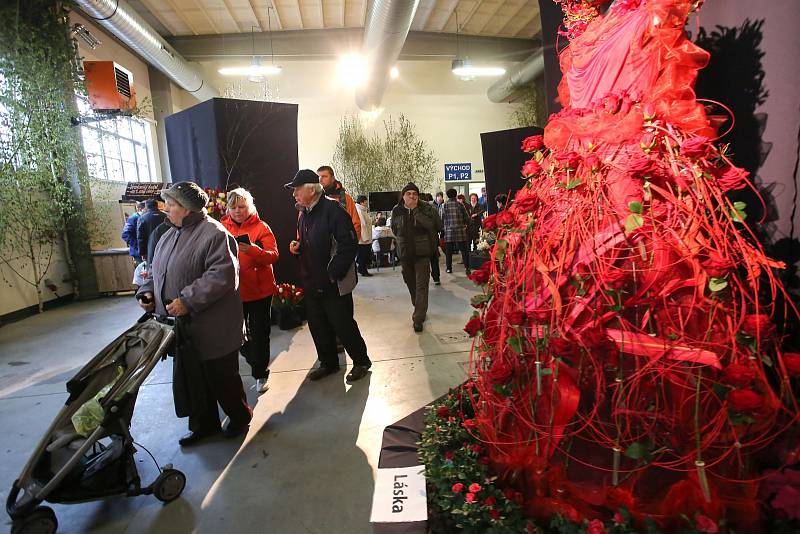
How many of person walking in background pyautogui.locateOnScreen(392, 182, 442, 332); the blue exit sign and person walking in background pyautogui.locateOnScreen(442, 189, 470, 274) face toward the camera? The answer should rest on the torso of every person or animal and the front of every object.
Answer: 2

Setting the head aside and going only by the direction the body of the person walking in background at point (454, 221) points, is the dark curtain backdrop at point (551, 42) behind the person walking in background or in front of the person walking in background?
behind

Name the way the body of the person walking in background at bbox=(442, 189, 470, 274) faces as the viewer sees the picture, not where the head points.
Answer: away from the camera

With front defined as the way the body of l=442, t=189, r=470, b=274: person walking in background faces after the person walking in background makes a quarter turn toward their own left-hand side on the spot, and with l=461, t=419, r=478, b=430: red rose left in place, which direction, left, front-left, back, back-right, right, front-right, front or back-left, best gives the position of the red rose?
left

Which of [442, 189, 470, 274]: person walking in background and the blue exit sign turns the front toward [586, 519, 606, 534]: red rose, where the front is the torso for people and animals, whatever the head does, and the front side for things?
the blue exit sign

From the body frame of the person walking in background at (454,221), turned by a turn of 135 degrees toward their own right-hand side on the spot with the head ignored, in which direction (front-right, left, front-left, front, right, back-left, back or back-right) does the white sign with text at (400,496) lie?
front-right

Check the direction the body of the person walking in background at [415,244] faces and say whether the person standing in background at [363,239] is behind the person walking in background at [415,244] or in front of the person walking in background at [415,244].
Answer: behind

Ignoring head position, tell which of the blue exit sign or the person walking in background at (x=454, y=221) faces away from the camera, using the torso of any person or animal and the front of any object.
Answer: the person walking in background

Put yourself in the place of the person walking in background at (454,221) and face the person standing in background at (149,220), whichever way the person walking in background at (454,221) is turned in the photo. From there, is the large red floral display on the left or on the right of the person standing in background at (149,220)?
left
